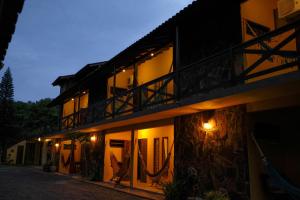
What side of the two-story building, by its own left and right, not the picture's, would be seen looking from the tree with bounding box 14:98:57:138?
right

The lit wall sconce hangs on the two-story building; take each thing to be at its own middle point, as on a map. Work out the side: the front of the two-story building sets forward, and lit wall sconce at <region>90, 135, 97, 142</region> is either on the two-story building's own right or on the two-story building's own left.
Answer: on the two-story building's own right

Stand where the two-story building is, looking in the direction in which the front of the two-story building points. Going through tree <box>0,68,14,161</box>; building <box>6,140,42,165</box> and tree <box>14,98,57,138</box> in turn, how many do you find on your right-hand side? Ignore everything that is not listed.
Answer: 3

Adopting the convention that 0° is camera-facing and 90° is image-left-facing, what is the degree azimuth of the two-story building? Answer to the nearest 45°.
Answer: approximately 45°

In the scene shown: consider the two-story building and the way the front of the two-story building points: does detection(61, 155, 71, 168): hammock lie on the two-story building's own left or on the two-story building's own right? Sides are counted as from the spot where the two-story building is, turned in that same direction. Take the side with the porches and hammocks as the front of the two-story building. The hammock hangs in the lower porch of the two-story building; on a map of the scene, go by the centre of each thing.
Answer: on the two-story building's own right

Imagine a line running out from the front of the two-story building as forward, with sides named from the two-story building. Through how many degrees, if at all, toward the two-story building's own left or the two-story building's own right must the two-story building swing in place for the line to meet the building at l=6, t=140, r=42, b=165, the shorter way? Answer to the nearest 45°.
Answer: approximately 90° to the two-story building's own right
